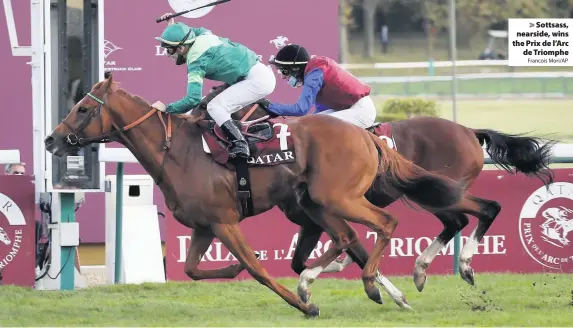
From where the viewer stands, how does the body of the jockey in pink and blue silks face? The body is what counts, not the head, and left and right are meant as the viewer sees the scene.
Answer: facing to the left of the viewer

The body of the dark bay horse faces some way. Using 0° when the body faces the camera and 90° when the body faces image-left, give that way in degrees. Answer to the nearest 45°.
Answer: approximately 90°

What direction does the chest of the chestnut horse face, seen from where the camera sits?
to the viewer's left

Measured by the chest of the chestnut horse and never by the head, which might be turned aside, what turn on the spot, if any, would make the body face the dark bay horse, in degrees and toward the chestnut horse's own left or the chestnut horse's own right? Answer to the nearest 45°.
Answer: approximately 135° to the chestnut horse's own right

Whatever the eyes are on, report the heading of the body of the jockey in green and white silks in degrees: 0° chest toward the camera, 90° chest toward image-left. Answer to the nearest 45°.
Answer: approximately 90°

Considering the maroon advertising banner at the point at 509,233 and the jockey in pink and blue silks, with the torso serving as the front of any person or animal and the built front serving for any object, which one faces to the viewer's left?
the jockey in pink and blue silks

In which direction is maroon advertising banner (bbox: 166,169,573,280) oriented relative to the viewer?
toward the camera
